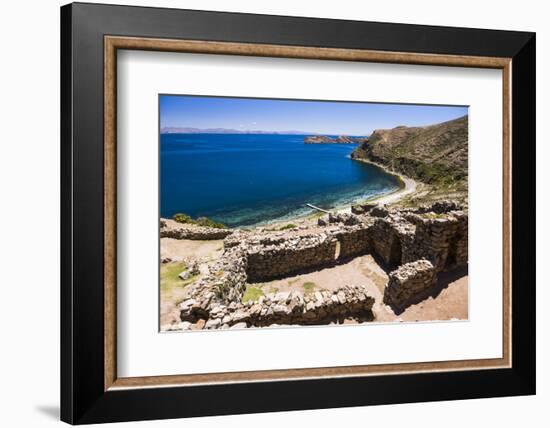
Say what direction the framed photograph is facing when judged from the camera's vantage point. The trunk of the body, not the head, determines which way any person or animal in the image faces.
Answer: facing the viewer and to the right of the viewer
